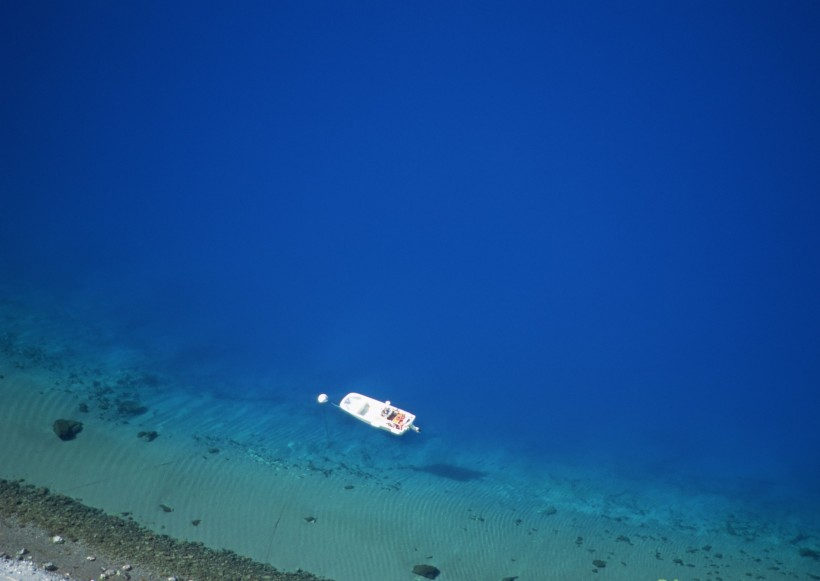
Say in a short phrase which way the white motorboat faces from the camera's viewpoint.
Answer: facing away from the viewer and to the left of the viewer

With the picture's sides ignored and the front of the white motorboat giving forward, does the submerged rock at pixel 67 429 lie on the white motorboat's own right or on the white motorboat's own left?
on the white motorboat's own left

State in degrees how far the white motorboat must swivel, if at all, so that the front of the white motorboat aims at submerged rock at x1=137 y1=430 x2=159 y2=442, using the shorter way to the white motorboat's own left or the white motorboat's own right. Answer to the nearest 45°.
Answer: approximately 45° to the white motorboat's own left
